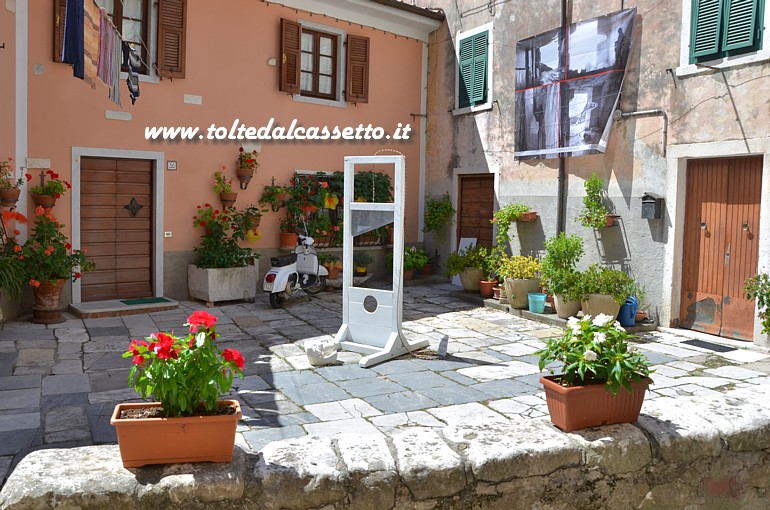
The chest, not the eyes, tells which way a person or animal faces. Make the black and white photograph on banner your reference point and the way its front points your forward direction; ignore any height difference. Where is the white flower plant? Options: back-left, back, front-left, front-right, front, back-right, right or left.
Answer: front-left

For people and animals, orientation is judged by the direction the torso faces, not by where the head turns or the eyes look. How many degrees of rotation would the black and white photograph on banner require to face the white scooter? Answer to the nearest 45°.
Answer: approximately 45° to its right

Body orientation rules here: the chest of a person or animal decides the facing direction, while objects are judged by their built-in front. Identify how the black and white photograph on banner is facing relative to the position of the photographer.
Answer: facing the viewer and to the left of the viewer

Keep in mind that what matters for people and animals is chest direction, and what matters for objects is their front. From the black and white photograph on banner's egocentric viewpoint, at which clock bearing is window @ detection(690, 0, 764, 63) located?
The window is roughly at 9 o'clock from the black and white photograph on banner.

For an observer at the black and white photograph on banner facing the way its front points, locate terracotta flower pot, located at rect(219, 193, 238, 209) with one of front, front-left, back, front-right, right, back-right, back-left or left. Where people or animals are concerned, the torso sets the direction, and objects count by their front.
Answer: front-right

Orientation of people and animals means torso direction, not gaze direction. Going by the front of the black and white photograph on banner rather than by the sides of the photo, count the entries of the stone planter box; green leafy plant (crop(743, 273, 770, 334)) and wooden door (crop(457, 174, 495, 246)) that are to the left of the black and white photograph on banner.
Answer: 1

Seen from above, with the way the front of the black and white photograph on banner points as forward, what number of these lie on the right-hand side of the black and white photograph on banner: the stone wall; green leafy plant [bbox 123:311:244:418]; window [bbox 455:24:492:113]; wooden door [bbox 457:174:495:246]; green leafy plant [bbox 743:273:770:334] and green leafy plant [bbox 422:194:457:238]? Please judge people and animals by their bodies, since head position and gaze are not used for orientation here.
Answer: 3

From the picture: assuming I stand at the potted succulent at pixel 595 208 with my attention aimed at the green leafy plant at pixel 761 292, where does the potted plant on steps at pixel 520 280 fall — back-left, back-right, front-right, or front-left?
back-right

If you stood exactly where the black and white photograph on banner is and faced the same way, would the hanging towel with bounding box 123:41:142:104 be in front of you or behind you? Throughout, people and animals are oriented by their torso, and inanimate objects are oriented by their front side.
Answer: in front

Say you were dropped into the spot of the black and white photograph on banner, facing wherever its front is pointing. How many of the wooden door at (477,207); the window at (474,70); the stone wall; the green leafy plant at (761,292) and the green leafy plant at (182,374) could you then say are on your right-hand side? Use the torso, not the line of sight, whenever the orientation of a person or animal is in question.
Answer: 2

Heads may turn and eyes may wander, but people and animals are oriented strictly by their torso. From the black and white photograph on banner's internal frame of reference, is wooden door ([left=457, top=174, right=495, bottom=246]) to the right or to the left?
on its right
